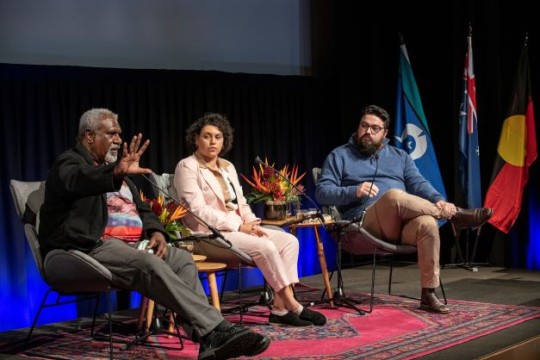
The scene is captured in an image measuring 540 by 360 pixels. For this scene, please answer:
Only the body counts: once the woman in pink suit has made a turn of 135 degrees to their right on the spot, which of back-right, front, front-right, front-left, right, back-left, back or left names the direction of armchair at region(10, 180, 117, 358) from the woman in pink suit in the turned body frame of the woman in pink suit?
front-left

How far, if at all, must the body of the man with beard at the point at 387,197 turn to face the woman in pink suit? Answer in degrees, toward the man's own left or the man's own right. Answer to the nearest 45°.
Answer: approximately 90° to the man's own right

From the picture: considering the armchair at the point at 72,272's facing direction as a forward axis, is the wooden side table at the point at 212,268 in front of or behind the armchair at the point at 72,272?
in front

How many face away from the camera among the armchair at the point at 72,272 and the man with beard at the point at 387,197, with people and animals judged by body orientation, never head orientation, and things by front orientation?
0

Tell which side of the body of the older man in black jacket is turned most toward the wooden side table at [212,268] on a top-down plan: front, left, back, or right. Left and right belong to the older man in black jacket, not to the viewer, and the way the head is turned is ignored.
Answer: left

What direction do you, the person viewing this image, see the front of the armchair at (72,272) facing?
facing to the right of the viewer

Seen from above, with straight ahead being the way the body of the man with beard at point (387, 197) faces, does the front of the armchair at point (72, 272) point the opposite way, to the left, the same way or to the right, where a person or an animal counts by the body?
to the left

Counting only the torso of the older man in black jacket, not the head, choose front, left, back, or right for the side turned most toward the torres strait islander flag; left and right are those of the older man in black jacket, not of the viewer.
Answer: left

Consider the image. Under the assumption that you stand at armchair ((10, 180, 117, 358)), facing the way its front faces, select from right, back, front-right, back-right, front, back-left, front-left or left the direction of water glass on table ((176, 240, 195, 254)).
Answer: front-left
